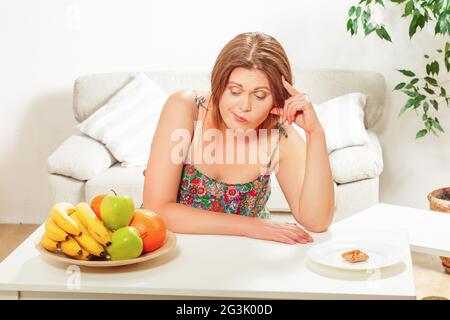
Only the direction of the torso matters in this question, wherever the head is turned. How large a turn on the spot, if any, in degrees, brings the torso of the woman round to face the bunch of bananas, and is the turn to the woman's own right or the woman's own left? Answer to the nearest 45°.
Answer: approximately 45° to the woman's own right

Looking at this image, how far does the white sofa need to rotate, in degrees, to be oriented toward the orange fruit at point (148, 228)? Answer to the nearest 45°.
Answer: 0° — it already faces it

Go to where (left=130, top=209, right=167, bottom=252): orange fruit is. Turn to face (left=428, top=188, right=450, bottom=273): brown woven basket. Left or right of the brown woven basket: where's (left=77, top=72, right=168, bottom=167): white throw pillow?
left

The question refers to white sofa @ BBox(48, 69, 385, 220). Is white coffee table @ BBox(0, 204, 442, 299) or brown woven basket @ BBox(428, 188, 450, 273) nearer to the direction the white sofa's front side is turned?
the white coffee table

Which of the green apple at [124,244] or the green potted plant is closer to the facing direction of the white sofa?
the green apple

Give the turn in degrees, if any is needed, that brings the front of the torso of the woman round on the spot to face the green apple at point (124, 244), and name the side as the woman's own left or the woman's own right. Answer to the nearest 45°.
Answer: approximately 45° to the woman's own right

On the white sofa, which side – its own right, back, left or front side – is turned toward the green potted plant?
left

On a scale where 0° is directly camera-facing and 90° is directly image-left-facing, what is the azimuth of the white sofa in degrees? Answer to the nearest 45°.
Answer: approximately 0°
